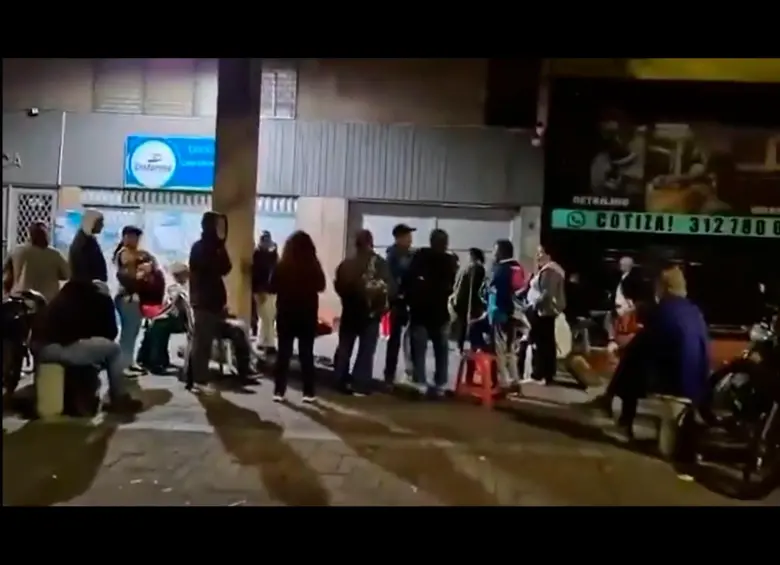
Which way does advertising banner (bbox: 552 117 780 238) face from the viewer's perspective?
toward the camera

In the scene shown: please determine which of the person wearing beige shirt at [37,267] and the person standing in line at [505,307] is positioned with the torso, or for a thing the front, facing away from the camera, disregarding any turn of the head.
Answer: the person wearing beige shirt

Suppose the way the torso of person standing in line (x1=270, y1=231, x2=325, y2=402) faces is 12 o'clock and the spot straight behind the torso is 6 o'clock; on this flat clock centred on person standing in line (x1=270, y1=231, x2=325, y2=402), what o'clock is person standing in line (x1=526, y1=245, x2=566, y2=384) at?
person standing in line (x1=526, y1=245, x2=566, y2=384) is roughly at 3 o'clock from person standing in line (x1=270, y1=231, x2=325, y2=402).

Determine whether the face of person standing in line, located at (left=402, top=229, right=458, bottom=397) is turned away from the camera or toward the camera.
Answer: away from the camera

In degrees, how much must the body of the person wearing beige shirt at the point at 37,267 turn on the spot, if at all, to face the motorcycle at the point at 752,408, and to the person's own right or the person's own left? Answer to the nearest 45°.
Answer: approximately 90° to the person's own right

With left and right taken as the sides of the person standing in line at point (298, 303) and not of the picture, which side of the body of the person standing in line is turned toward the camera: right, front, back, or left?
back

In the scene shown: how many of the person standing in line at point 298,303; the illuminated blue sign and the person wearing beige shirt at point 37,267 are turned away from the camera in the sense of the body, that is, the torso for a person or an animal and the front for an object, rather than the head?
2

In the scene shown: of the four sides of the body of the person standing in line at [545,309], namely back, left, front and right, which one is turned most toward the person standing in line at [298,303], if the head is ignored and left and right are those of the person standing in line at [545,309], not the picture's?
front

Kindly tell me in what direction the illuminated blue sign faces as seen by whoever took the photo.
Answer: facing the viewer

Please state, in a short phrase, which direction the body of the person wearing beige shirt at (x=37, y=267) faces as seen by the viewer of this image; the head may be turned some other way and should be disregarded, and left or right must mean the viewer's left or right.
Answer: facing away from the viewer

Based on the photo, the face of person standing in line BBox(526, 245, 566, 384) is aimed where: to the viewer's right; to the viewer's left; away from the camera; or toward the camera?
to the viewer's left

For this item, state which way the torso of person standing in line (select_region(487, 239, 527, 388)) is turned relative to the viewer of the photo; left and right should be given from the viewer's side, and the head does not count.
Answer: facing to the left of the viewer

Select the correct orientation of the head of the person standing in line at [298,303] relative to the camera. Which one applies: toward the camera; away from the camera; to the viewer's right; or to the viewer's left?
away from the camera

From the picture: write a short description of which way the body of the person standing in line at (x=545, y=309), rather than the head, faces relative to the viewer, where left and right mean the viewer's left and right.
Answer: facing to the left of the viewer

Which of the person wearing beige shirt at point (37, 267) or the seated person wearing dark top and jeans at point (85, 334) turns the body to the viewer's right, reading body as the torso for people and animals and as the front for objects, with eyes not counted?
the seated person wearing dark top and jeans at point (85, 334)
